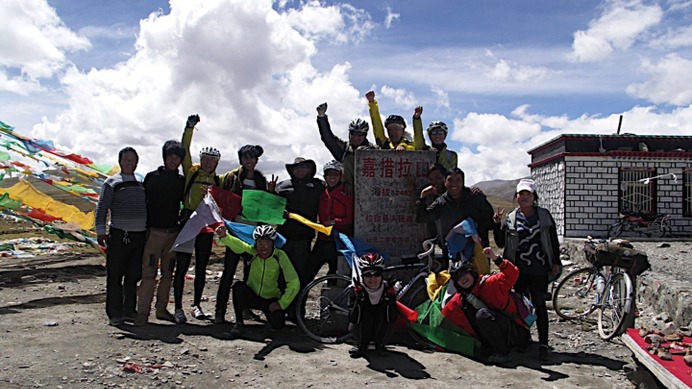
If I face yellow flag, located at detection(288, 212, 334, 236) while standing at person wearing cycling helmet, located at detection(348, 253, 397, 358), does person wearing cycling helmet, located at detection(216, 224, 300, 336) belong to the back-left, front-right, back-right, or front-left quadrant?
front-left

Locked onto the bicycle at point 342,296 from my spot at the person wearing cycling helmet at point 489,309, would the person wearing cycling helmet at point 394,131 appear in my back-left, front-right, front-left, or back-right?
front-right

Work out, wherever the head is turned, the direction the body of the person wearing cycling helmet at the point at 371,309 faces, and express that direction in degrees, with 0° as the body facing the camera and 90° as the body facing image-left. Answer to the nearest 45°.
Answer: approximately 0°

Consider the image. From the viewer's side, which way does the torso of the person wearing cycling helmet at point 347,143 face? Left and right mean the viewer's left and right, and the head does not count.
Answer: facing the viewer

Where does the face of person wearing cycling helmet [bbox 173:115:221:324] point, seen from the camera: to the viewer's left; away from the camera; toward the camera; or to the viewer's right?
toward the camera

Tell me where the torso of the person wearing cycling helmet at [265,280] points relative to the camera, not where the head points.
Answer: toward the camera

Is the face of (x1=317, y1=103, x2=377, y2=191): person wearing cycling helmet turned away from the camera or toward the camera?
toward the camera

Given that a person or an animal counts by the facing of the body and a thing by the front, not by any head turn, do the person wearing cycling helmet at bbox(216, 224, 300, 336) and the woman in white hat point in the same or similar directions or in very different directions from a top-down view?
same or similar directions

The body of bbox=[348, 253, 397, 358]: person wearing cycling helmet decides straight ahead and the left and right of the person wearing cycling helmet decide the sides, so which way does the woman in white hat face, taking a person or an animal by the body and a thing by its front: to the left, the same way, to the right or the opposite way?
the same way

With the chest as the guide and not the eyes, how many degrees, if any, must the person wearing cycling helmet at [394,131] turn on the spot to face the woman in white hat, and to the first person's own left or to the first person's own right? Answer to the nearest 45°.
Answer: approximately 45° to the first person's own left

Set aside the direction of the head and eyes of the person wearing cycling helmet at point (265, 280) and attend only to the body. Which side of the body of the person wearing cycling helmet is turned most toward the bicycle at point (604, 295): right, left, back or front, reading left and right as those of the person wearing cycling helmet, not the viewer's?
left

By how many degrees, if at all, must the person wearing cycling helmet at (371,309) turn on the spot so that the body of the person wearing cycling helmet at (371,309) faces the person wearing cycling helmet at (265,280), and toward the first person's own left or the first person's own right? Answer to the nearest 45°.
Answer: approximately 135° to the first person's own right

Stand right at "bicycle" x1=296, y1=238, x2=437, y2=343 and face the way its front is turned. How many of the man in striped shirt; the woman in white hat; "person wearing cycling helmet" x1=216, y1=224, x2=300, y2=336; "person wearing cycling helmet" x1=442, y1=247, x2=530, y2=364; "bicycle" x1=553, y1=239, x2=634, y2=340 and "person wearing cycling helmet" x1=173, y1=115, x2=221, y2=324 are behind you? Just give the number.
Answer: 3

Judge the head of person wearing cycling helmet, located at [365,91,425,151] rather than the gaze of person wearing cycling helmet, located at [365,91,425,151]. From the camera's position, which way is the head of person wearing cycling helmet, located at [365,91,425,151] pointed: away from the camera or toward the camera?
toward the camera

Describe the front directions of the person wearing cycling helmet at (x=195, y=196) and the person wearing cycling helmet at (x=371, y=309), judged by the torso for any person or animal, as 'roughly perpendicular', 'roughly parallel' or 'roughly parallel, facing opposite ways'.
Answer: roughly parallel

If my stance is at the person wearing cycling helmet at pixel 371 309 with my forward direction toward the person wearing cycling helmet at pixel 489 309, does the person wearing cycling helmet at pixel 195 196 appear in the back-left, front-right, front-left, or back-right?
back-left

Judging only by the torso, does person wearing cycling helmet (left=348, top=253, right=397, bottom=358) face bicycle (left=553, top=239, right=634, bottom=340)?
no

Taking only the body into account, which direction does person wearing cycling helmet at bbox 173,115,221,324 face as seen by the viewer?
toward the camera
